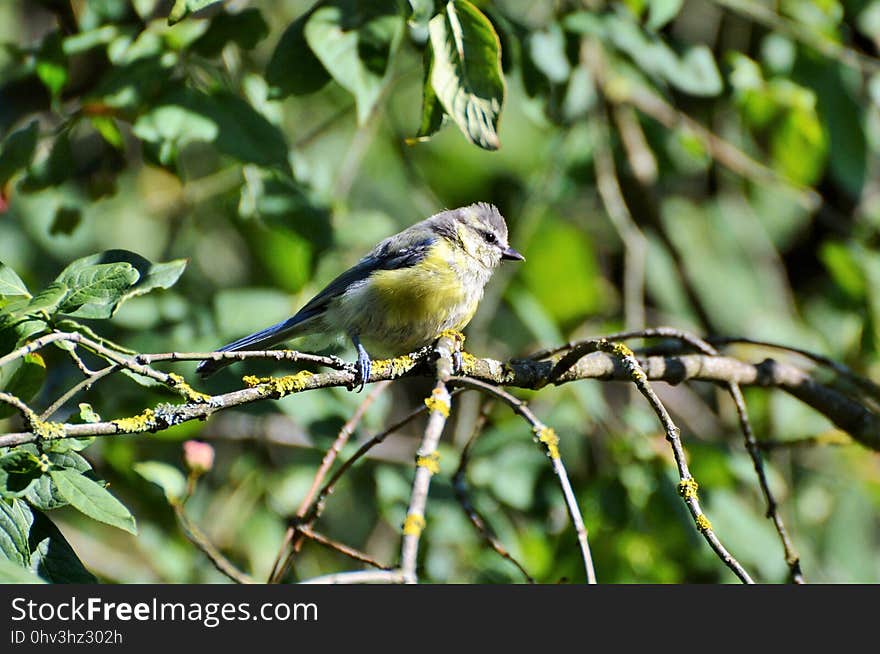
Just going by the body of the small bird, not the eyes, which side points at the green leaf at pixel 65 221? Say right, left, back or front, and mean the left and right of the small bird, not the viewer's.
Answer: back

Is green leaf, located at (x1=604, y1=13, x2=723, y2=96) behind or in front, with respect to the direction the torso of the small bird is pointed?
in front

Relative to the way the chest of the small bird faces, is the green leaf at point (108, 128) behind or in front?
behind

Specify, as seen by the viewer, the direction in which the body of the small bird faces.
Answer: to the viewer's right
